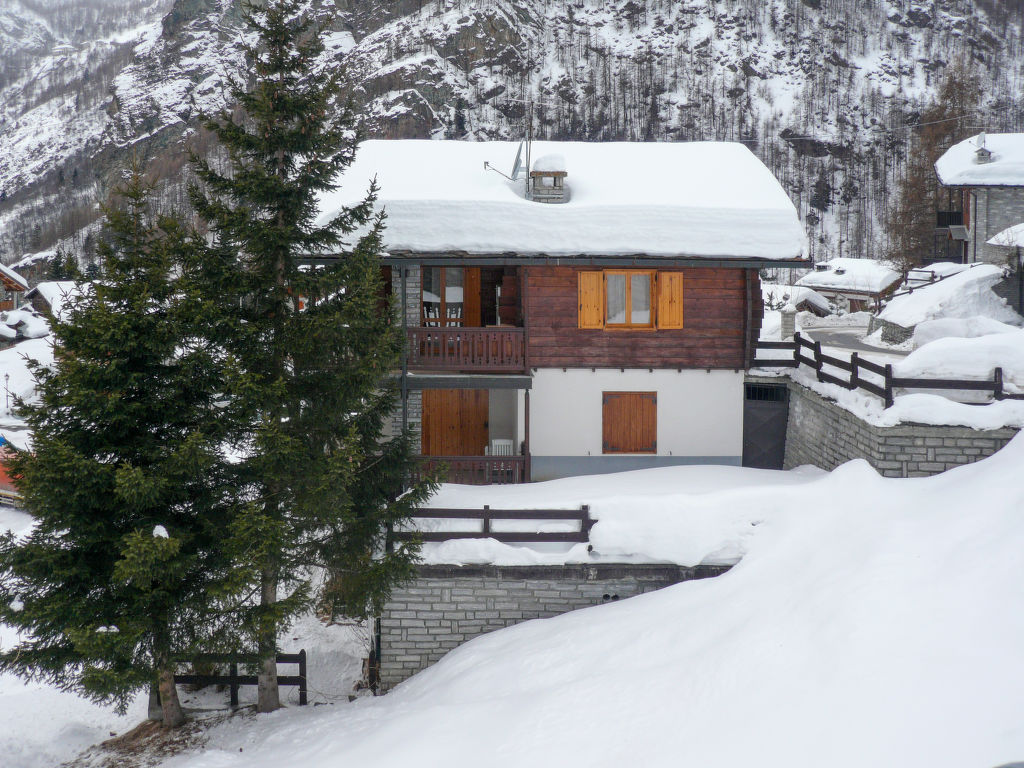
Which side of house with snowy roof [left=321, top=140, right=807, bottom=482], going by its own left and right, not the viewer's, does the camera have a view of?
front

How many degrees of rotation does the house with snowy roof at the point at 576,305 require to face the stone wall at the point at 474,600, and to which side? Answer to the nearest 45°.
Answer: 0° — it already faces it

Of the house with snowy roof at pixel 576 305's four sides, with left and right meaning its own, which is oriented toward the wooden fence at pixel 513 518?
front

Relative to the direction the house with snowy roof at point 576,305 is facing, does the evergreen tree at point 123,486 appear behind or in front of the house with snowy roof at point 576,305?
in front

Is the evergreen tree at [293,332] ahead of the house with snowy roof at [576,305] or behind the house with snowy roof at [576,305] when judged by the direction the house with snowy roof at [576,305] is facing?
ahead

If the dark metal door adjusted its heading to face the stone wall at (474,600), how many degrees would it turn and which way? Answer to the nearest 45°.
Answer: approximately 45° to its right

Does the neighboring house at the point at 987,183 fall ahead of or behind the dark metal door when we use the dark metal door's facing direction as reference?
behind

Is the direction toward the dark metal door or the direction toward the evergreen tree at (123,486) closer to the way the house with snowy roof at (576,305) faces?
the evergreen tree

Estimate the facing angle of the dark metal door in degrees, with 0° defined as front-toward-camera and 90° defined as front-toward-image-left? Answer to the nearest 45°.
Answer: approximately 0°

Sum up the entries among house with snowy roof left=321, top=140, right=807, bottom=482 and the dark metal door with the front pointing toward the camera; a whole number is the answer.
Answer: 2

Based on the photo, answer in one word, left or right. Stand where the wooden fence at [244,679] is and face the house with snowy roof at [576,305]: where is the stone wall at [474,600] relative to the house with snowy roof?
right

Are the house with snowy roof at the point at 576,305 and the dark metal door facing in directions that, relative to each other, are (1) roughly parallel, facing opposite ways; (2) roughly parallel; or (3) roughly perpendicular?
roughly parallel
